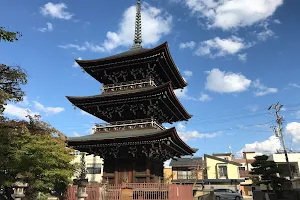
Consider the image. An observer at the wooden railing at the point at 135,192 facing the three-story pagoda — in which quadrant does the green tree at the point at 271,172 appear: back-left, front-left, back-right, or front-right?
front-right

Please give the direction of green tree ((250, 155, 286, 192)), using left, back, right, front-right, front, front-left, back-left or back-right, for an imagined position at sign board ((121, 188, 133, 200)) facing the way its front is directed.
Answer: back-left

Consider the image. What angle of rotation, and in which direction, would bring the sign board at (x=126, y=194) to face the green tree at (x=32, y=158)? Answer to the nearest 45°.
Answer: approximately 90° to its right

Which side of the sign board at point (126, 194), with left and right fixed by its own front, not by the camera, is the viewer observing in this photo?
front
